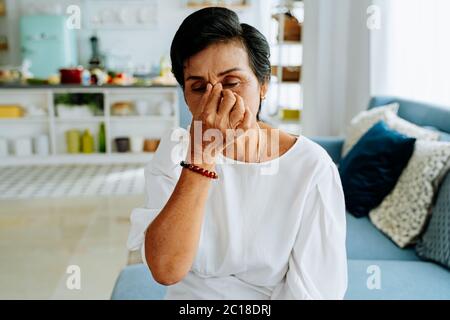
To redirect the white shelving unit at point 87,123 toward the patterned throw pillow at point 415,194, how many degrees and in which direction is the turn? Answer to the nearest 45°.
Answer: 0° — it already faces it

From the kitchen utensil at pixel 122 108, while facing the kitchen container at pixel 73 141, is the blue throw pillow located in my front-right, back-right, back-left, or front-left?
back-left

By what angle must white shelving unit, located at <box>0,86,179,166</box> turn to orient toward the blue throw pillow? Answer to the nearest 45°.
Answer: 0° — it already faces it

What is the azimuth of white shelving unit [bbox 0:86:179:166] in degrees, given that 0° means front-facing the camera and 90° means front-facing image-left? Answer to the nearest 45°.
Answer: approximately 0°

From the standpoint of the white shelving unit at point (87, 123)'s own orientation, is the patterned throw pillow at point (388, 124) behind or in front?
in front

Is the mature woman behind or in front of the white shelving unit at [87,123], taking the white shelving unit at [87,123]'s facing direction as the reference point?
in front
